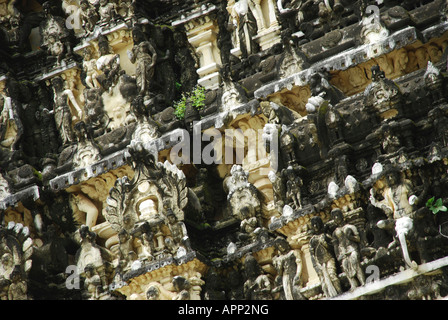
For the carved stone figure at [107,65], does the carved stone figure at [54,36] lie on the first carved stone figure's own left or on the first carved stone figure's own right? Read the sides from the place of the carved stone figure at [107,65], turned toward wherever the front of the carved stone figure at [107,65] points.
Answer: on the first carved stone figure's own right

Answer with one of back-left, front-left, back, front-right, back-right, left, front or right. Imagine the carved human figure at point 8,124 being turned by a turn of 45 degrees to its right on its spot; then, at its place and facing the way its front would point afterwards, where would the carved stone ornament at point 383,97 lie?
left

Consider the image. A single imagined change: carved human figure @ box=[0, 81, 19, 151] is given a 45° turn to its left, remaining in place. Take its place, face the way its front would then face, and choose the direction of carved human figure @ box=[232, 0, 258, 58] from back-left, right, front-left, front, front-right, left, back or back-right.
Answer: front

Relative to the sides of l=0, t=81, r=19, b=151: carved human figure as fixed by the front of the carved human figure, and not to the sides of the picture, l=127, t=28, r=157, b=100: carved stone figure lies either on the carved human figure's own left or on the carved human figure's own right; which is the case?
on the carved human figure's own left

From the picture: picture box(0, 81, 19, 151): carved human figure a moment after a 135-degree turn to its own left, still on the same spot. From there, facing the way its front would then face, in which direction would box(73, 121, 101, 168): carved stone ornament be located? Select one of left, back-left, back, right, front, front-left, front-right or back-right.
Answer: right

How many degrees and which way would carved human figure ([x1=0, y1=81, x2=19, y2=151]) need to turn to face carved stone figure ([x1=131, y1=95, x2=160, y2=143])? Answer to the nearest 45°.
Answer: approximately 45° to its left

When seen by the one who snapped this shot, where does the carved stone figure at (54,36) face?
facing the viewer

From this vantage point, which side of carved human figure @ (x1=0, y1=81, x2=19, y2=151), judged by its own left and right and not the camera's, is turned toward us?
front

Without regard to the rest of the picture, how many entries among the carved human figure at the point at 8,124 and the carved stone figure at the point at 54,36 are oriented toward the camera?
2

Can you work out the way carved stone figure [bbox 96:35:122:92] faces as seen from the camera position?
facing the viewer and to the left of the viewer
